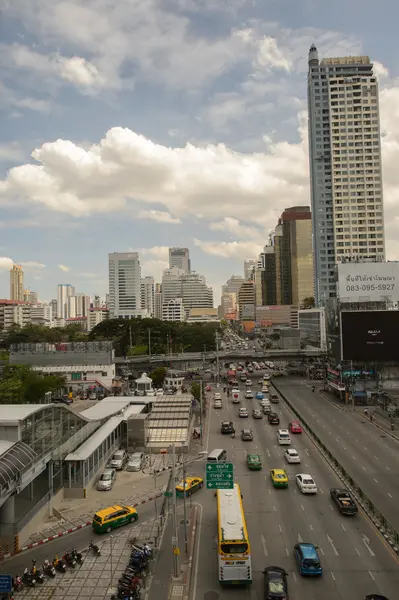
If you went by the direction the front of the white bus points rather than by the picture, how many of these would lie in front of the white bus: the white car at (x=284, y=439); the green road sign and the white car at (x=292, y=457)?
3

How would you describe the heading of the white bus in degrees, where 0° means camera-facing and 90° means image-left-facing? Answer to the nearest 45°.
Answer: approximately 180°

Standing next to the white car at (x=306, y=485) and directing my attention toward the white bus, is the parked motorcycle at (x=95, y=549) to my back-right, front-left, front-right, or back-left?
front-right

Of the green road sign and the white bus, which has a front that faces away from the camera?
the white bus

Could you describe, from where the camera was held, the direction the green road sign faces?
facing the viewer

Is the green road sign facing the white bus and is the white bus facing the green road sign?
yes

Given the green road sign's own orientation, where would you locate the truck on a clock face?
The truck is roughly at 8 o'clock from the green road sign.

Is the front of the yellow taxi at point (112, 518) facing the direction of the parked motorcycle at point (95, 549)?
no

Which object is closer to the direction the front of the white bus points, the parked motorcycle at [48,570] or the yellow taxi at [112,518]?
the yellow taxi

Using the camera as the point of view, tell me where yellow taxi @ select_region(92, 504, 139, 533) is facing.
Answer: facing away from the viewer and to the right of the viewer

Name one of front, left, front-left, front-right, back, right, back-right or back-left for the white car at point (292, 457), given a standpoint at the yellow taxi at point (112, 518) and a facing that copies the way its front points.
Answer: front

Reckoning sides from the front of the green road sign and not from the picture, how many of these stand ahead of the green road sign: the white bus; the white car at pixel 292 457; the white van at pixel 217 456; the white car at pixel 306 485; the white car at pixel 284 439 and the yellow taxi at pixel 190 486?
1
